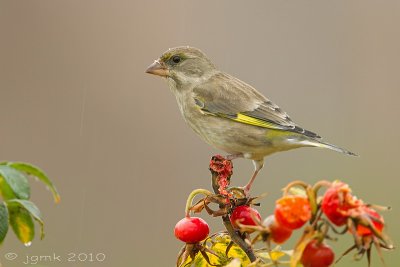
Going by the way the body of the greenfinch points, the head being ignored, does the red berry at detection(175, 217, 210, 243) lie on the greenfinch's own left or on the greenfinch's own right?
on the greenfinch's own left

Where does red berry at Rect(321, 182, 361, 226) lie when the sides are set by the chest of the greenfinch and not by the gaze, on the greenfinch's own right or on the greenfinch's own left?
on the greenfinch's own left

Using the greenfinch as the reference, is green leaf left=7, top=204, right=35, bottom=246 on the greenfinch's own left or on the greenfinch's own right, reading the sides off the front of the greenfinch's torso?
on the greenfinch's own left

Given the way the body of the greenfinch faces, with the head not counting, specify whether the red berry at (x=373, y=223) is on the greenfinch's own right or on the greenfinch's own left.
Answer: on the greenfinch's own left

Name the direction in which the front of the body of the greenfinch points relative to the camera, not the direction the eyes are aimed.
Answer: to the viewer's left

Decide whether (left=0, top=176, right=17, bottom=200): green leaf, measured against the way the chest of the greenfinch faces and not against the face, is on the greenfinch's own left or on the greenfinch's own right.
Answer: on the greenfinch's own left
